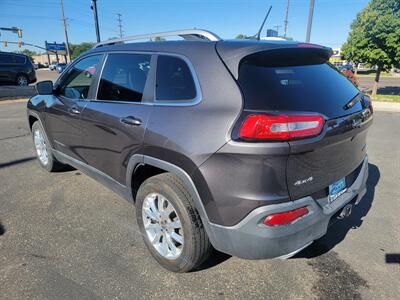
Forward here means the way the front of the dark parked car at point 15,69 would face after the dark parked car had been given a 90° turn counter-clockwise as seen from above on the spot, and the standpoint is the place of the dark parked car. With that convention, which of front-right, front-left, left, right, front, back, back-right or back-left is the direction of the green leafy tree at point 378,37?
front-left

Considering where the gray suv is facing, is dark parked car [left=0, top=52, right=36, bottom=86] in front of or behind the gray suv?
in front

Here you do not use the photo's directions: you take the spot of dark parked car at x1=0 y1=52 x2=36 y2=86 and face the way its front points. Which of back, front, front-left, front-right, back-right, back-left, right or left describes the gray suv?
left

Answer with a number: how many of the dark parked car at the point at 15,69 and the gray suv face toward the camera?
0

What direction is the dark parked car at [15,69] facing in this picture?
to the viewer's left

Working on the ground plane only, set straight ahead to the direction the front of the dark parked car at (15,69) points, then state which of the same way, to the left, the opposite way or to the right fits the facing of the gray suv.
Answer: to the right

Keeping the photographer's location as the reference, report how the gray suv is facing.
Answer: facing away from the viewer and to the left of the viewer
